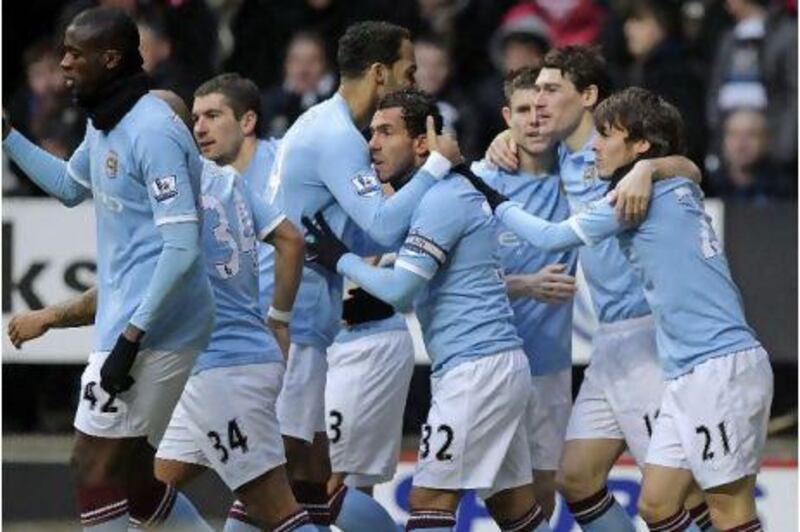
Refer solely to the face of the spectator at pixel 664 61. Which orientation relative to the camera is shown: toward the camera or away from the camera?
toward the camera

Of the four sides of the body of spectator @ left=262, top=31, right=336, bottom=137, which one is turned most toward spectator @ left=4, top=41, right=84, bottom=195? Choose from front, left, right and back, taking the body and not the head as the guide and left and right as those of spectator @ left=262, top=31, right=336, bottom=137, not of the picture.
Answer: right

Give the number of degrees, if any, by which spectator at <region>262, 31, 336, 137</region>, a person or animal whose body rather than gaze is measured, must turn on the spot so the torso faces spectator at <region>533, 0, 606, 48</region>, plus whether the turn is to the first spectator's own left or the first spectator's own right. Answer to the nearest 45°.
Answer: approximately 90° to the first spectator's own left

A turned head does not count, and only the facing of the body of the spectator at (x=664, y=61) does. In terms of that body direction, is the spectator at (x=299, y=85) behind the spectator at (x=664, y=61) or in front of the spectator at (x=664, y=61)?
in front

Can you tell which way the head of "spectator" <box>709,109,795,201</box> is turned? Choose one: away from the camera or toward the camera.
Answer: toward the camera

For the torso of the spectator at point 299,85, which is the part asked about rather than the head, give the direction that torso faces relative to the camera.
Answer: toward the camera

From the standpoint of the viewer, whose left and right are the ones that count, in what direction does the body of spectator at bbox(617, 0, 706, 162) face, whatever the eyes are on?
facing the viewer and to the left of the viewer

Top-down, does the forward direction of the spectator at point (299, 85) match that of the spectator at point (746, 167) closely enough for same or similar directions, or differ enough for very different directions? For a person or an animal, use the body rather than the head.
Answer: same or similar directions

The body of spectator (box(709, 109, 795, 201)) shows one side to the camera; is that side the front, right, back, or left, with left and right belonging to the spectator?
front

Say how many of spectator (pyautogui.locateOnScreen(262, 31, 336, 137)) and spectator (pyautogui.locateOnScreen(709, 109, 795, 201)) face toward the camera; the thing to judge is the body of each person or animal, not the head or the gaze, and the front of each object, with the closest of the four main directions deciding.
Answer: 2

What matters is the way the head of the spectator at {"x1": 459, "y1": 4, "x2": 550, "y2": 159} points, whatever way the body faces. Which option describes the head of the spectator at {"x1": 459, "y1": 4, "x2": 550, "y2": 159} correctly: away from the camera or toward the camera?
toward the camera
